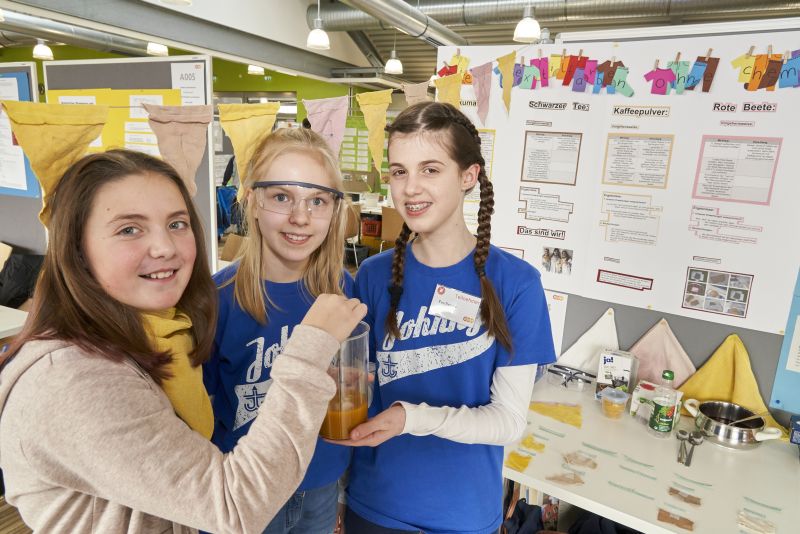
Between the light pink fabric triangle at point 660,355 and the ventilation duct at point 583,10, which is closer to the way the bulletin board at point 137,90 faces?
the light pink fabric triangle

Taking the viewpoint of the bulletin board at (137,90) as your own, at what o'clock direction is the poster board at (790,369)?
The poster board is roughly at 11 o'clock from the bulletin board.

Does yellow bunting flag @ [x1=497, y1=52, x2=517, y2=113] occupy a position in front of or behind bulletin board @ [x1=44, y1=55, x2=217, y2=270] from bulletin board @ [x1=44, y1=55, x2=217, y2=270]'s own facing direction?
in front

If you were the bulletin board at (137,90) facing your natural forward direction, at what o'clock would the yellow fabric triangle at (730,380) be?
The yellow fabric triangle is roughly at 11 o'clock from the bulletin board.

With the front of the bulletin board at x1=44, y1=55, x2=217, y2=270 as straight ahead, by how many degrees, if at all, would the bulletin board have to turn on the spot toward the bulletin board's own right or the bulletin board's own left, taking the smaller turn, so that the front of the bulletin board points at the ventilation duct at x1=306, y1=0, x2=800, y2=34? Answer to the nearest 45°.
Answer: approximately 90° to the bulletin board's own left

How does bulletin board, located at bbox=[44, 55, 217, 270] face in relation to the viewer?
toward the camera

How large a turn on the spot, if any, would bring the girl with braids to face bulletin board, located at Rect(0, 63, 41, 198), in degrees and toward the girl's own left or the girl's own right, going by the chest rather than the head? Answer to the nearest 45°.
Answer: approximately 90° to the girl's own right
